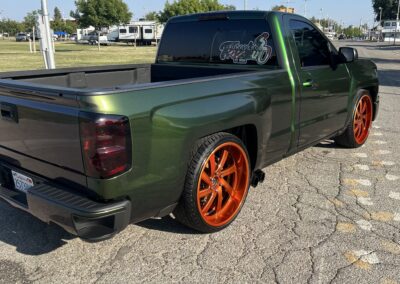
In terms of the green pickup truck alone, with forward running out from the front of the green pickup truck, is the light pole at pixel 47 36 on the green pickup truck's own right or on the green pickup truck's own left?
on the green pickup truck's own left

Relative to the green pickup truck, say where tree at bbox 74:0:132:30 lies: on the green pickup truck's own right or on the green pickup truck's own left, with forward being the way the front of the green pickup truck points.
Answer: on the green pickup truck's own left

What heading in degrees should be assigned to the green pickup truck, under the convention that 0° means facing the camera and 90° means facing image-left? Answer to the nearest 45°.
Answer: approximately 225°
